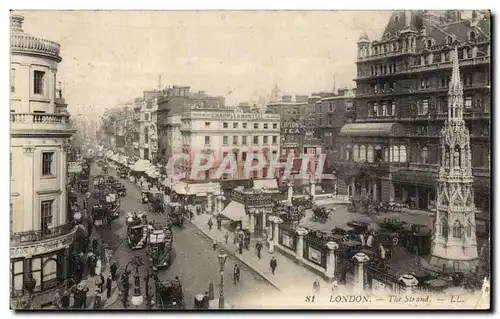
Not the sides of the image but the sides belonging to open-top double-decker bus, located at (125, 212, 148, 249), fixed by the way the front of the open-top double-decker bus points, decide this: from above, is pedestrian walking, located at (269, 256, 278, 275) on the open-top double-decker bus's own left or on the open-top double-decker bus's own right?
on the open-top double-decker bus's own right

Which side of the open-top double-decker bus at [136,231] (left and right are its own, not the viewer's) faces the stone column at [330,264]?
right

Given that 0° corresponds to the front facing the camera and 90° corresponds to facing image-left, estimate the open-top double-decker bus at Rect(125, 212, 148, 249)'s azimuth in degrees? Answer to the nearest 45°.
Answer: approximately 180°

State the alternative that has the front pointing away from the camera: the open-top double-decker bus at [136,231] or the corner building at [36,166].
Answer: the open-top double-decker bus

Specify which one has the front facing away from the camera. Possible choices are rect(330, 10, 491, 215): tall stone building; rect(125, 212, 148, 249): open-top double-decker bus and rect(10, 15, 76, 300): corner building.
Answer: the open-top double-decker bus

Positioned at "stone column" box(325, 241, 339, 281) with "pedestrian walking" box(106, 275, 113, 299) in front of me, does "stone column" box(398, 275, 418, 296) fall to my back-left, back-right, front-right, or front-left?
back-left

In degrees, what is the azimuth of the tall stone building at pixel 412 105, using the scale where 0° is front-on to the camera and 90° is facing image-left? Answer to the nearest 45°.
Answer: approximately 45°
